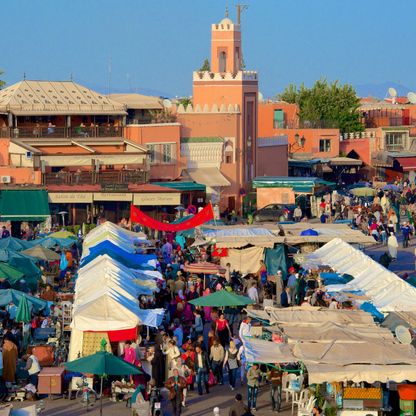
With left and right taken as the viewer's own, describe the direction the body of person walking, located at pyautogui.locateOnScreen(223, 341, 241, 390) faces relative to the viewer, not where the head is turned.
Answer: facing the viewer

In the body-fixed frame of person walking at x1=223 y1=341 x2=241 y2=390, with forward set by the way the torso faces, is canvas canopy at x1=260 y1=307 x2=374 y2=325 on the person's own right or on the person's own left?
on the person's own left

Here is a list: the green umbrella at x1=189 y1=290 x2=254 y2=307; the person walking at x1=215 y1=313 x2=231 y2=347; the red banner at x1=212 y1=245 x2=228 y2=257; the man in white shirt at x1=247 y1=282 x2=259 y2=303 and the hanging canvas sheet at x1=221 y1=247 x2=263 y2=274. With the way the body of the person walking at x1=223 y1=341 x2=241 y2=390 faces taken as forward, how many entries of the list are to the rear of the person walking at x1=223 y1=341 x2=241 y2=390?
5

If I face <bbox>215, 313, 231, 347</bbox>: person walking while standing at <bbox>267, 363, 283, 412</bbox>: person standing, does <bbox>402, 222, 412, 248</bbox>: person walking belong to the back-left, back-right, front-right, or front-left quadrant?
front-right

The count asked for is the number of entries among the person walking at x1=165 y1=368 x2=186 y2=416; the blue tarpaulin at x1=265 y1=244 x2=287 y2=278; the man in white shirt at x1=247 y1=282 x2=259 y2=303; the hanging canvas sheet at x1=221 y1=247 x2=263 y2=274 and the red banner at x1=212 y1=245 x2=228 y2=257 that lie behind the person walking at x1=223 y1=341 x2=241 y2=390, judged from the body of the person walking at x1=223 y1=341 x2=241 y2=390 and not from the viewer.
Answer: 4

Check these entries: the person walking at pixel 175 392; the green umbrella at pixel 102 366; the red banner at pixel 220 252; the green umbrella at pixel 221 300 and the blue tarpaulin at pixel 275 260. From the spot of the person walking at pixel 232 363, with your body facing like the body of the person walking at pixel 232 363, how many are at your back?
3
